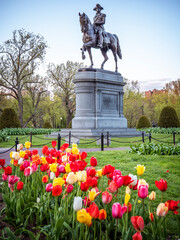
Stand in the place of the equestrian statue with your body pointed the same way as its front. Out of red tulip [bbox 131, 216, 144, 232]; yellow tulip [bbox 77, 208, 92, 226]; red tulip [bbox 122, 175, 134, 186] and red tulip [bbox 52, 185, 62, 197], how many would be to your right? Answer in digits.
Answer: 0

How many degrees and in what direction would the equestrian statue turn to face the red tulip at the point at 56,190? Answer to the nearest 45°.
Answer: approximately 45° to its left

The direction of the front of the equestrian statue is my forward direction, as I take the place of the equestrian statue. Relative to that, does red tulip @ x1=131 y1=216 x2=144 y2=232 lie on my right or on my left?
on my left

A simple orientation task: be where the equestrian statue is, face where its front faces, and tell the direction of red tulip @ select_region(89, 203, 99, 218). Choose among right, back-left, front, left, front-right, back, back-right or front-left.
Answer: front-left

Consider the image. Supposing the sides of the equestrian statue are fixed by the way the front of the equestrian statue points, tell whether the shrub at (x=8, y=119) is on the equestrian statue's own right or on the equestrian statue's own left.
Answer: on the equestrian statue's own right

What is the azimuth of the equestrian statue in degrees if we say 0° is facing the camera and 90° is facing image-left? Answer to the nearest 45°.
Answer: approximately 45°

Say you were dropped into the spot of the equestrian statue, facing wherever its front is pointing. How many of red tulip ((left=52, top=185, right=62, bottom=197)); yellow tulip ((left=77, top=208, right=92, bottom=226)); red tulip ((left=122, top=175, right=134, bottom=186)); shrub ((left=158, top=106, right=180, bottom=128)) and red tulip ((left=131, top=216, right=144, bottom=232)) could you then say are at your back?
1

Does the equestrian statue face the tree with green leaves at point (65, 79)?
no

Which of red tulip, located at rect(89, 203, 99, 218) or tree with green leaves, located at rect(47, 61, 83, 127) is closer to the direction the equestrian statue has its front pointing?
the red tulip

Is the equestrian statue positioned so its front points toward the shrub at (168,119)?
no

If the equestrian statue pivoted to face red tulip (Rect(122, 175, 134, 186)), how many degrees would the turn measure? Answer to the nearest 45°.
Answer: approximately 45° to its left
